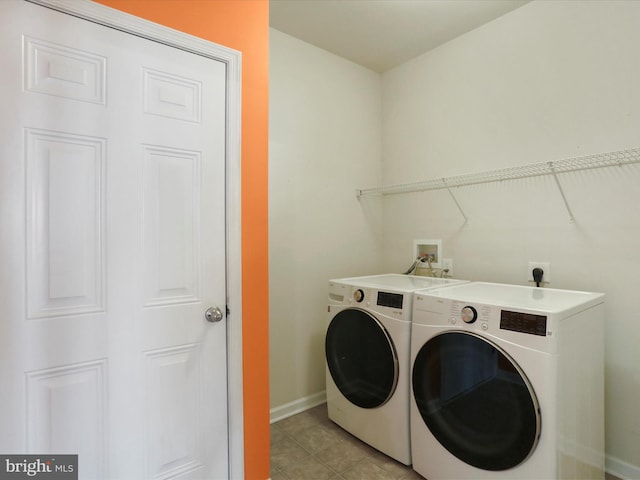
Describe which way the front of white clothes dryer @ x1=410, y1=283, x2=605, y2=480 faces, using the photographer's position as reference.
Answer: facing the viewer and to the left of the viewer

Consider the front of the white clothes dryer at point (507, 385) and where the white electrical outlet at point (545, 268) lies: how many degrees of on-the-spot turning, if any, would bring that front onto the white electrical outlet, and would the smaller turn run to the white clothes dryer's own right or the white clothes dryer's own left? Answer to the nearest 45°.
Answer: approximately 135° to the white clothes dryer's own right

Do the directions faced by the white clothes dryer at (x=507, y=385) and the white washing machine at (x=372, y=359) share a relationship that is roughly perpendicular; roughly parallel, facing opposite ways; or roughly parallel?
roughly parallel

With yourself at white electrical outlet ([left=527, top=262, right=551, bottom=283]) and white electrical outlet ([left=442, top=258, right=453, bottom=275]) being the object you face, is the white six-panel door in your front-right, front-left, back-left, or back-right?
front-left

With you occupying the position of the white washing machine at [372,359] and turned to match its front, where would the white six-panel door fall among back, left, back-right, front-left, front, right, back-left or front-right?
front

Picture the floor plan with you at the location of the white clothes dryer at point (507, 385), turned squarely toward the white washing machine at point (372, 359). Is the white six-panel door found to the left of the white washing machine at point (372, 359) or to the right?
left

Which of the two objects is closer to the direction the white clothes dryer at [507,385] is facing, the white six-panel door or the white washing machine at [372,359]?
the white six-panel door

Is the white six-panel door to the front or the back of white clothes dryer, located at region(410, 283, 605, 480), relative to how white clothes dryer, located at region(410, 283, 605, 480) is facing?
to the front

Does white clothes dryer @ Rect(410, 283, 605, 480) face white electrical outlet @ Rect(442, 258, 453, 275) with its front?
no

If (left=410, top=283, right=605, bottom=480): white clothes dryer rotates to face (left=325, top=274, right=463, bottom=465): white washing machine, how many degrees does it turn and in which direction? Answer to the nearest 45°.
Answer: approximately 45° to its right

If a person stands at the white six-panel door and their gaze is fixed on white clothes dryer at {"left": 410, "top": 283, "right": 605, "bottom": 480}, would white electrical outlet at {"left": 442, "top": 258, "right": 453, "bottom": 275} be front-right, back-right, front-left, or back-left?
front-left

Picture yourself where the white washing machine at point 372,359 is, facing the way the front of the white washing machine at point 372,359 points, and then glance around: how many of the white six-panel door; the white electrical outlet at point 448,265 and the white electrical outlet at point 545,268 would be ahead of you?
1

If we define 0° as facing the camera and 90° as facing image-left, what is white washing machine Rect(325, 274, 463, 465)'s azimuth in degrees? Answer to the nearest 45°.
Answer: approximately 45°

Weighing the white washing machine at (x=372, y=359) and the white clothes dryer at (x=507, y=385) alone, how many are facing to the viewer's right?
0

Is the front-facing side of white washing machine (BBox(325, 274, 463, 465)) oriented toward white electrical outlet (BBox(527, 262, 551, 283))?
no

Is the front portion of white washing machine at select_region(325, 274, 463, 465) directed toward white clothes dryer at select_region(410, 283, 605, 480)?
no

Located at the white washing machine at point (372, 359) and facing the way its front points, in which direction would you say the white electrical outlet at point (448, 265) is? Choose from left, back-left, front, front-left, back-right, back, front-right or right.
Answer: back
